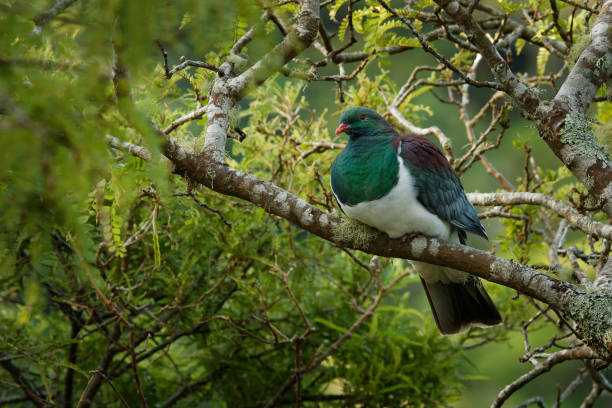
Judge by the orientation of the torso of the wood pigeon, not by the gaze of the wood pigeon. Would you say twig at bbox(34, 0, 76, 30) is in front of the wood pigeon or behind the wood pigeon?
in front

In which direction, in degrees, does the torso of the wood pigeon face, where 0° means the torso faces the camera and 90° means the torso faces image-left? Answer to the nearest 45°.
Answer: approximately 45°
